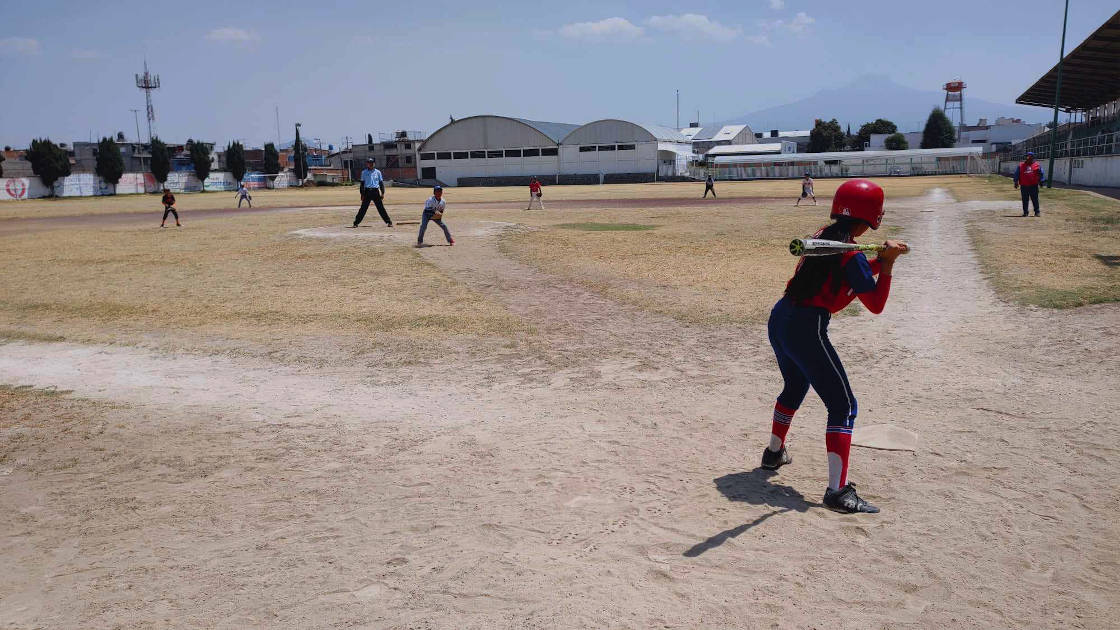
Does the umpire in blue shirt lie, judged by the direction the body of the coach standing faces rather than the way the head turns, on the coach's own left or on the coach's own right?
on the coach's own right

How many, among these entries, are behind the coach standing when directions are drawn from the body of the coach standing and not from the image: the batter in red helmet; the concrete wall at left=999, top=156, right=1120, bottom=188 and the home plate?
1

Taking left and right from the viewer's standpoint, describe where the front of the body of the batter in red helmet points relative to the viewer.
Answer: facing away from the viewer and to the right of the viewer

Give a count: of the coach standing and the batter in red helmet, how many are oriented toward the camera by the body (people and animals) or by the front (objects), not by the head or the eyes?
1

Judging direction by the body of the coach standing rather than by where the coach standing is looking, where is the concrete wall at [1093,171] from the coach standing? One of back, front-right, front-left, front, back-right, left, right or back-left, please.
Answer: back

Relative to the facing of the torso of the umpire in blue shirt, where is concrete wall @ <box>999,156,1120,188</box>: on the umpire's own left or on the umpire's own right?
on the umpire's own left

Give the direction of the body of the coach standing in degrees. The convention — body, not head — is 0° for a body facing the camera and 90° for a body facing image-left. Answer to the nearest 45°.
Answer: approximately 0°

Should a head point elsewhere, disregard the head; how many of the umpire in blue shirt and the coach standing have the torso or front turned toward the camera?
2

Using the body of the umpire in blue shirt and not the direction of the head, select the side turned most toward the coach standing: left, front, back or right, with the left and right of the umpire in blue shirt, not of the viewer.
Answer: left

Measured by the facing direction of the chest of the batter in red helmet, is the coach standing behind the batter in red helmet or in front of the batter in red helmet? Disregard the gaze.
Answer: in front

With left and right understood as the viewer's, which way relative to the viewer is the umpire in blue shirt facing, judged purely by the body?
facing the viewer

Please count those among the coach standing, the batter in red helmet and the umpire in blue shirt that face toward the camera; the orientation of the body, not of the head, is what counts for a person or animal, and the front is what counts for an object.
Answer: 2

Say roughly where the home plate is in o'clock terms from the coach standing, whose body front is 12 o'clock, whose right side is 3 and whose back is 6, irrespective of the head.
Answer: The home plate is roughly at 12 o'clock from the coach standing.

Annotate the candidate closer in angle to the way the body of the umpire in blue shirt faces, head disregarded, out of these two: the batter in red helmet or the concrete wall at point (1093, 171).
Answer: the batter in red helmet
